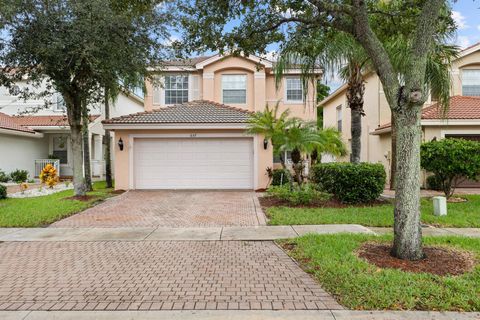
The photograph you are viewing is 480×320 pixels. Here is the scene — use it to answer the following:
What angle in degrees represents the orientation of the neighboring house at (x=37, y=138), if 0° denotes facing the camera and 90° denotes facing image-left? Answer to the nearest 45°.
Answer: approximately 0°

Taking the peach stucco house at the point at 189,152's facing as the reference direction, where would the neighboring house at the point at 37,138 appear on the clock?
The neighboring house is roughly at 4 o'clock from the peach stucco house.

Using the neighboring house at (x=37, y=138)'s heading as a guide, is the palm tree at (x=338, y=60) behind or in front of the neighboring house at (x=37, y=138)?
in front

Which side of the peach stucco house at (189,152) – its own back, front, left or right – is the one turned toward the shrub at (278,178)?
left

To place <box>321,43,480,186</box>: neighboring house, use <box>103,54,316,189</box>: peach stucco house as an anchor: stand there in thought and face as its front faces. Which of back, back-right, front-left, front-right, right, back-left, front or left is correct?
left

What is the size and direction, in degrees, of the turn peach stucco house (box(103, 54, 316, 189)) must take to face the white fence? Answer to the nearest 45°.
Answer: approximately 135° to its right

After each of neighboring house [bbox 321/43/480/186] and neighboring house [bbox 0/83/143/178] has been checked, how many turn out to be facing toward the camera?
2

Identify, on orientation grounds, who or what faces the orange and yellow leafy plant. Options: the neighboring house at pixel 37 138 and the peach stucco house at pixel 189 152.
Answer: the neighboring house

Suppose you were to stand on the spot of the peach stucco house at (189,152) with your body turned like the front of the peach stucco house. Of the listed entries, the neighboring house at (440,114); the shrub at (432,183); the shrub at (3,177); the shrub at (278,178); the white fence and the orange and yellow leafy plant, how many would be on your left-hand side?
3

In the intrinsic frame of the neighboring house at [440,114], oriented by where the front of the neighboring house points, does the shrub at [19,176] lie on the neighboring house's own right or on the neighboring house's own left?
on the neighboring house's own right

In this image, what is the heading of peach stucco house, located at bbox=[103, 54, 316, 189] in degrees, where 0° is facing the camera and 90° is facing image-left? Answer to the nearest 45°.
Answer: approximately 0°

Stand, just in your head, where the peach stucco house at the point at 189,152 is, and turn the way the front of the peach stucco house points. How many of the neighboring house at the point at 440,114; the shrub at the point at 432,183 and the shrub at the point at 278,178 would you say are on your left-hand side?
3
